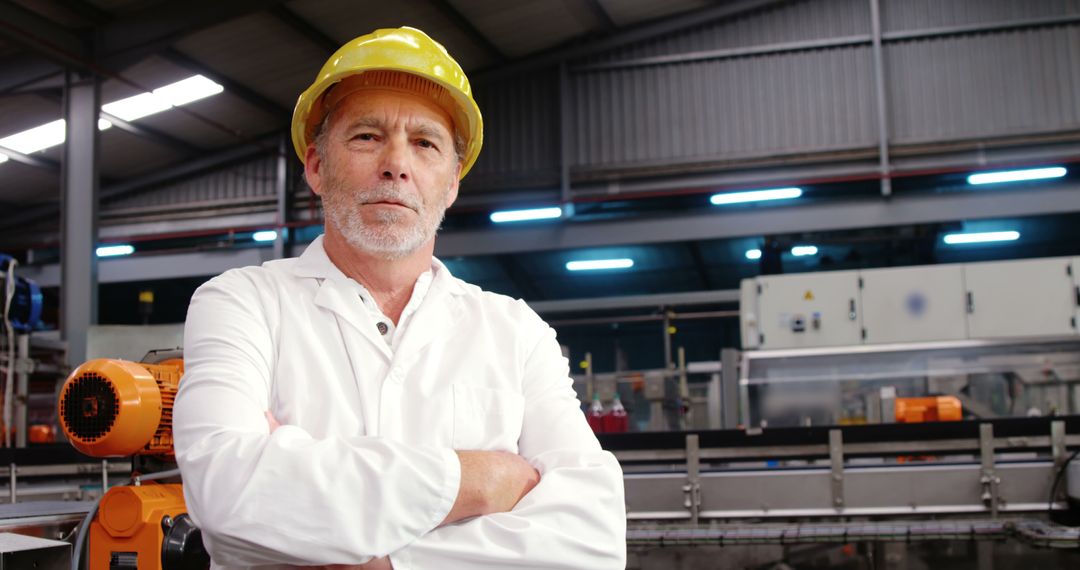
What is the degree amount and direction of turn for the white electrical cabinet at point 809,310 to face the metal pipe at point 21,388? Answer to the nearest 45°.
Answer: approximately 45° to its right

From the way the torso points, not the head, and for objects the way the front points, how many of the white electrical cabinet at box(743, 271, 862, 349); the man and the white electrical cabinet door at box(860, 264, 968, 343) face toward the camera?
3

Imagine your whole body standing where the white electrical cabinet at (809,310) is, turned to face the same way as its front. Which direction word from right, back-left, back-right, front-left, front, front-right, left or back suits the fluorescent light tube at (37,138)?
right

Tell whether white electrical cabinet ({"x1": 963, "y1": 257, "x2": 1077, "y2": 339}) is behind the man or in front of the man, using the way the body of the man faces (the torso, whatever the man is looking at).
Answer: behind

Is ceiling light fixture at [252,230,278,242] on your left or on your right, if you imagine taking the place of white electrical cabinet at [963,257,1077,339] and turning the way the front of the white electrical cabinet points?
on your right

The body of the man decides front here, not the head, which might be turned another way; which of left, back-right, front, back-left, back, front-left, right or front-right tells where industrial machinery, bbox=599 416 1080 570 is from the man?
back-left

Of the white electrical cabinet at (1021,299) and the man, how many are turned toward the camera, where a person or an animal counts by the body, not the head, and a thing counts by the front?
2

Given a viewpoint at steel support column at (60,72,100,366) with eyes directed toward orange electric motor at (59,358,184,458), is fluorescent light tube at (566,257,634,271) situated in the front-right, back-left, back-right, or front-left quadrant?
back-left

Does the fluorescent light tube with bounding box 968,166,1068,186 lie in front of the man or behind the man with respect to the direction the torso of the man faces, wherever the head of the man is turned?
behind

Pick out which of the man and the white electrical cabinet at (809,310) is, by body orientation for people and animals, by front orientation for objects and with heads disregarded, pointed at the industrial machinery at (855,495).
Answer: the white electrical cabinet

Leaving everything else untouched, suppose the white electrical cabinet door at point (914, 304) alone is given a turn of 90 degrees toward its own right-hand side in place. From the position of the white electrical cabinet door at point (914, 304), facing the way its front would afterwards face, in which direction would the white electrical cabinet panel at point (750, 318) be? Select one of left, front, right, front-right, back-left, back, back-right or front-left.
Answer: front

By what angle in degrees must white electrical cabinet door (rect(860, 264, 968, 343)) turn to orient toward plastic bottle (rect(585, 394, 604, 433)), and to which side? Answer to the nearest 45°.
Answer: approximately 90° to its right

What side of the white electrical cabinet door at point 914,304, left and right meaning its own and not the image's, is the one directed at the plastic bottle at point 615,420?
right
